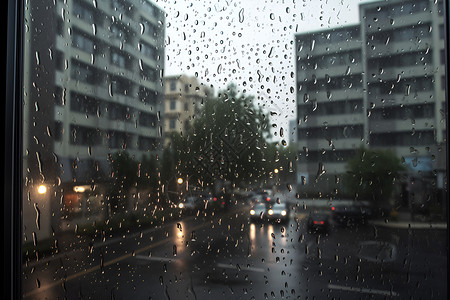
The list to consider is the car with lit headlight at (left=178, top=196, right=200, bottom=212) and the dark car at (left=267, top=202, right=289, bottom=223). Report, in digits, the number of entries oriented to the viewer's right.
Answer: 0

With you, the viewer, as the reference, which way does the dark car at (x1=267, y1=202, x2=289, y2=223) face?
facing the viewer
